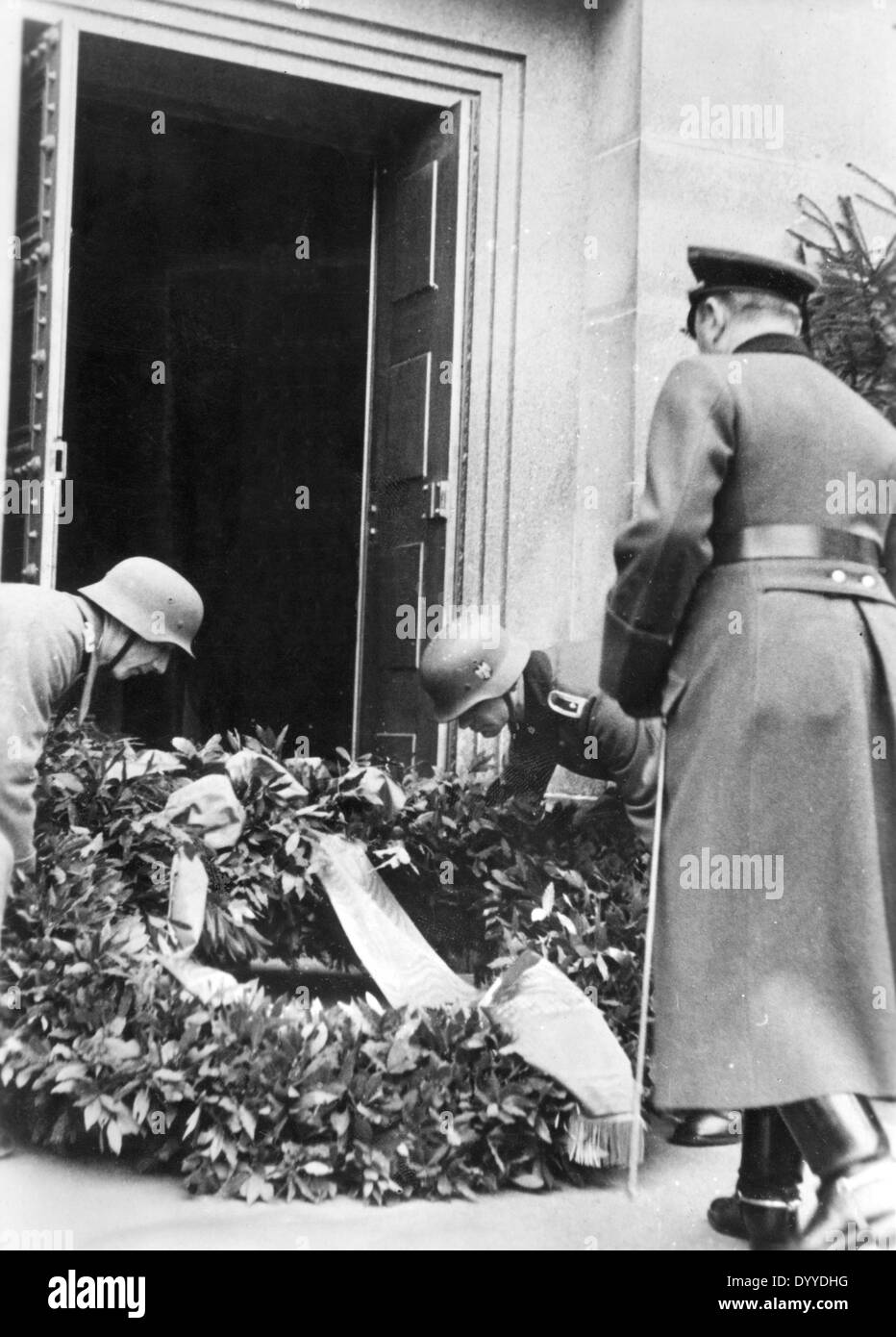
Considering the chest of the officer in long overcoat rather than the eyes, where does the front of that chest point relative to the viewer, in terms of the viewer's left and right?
facing away from the viewer and to the left of the viewer

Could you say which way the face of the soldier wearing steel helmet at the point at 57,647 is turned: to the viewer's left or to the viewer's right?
to the viewer's right

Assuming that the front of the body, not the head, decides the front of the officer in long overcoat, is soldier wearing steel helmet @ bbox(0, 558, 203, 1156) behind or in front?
in front

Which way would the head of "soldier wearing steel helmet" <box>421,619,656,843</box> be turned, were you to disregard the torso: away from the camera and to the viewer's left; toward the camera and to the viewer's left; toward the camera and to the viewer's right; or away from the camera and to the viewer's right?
toward the camera and to the viewer's left

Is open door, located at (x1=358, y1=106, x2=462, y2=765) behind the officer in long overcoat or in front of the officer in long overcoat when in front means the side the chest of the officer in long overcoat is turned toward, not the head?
in front

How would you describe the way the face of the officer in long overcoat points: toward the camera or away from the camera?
away from the camera

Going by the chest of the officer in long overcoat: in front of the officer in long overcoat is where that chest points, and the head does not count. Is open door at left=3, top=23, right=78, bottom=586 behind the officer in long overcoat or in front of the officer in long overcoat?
in front
